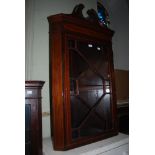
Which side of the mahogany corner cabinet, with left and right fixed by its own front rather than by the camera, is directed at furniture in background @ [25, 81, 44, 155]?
right

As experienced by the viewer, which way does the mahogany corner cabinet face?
facing the viewer and to the right of the viewer

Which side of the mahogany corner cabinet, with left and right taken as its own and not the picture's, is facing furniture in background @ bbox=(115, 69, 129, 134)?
left
